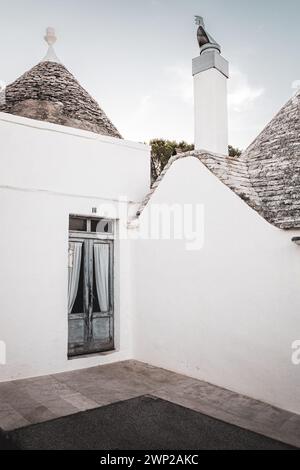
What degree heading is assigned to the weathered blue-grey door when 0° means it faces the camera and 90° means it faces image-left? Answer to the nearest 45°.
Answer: approximately 315°

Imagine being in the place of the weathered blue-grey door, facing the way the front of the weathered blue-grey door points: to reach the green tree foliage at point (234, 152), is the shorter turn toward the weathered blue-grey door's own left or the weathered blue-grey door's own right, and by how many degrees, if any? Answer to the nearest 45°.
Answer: approximately 90° to the weathered blue-grey door's own left
